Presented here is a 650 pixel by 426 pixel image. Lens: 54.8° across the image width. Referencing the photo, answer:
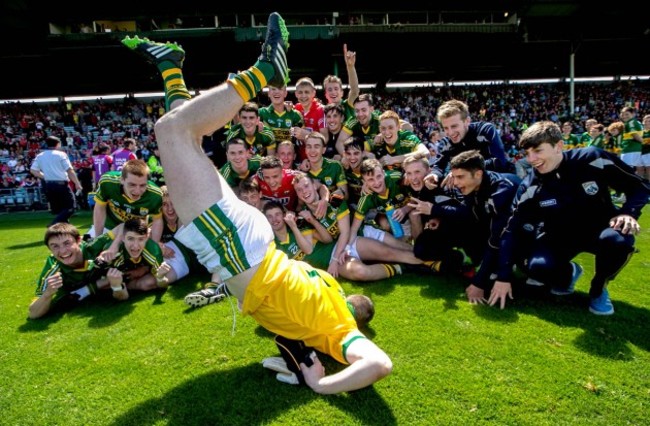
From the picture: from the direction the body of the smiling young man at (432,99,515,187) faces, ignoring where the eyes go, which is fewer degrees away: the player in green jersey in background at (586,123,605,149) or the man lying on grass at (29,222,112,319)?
the man lying on grass

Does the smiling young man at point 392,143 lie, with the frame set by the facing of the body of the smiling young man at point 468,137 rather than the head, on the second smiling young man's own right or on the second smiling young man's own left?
on the second smiling young man's own right

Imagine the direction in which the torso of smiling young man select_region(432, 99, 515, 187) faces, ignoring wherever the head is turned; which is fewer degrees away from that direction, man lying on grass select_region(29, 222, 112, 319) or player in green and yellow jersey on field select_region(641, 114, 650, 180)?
the man lying on grass

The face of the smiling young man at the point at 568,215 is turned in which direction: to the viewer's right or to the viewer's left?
to the viewer's left

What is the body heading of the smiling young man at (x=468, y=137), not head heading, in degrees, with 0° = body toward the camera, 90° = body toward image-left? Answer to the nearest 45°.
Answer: approximately 45°

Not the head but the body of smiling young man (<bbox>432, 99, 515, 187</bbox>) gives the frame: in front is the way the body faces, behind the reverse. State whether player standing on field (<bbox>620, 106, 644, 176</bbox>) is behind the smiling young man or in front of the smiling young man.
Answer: behind

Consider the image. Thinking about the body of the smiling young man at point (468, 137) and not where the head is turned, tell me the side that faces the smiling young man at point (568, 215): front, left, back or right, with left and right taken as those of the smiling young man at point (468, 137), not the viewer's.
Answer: left

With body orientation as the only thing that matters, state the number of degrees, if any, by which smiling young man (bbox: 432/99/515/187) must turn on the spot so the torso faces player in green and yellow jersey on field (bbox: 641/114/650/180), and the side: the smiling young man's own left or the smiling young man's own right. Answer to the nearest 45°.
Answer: approximately 180°

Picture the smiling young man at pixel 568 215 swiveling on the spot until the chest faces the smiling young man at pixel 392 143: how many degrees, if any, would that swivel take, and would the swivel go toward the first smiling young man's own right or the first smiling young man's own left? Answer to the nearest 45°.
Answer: approximately 90° to the first smiling young man's own right

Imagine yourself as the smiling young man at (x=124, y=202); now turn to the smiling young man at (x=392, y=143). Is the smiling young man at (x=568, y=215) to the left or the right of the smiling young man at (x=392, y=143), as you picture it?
right

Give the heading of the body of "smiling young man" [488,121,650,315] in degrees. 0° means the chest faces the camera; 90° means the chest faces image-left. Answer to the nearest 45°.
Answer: approximately 45°

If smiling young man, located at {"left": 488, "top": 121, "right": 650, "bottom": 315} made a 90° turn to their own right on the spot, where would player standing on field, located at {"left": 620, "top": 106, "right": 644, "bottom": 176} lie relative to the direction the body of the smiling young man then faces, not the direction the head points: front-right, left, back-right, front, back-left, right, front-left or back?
front-right
